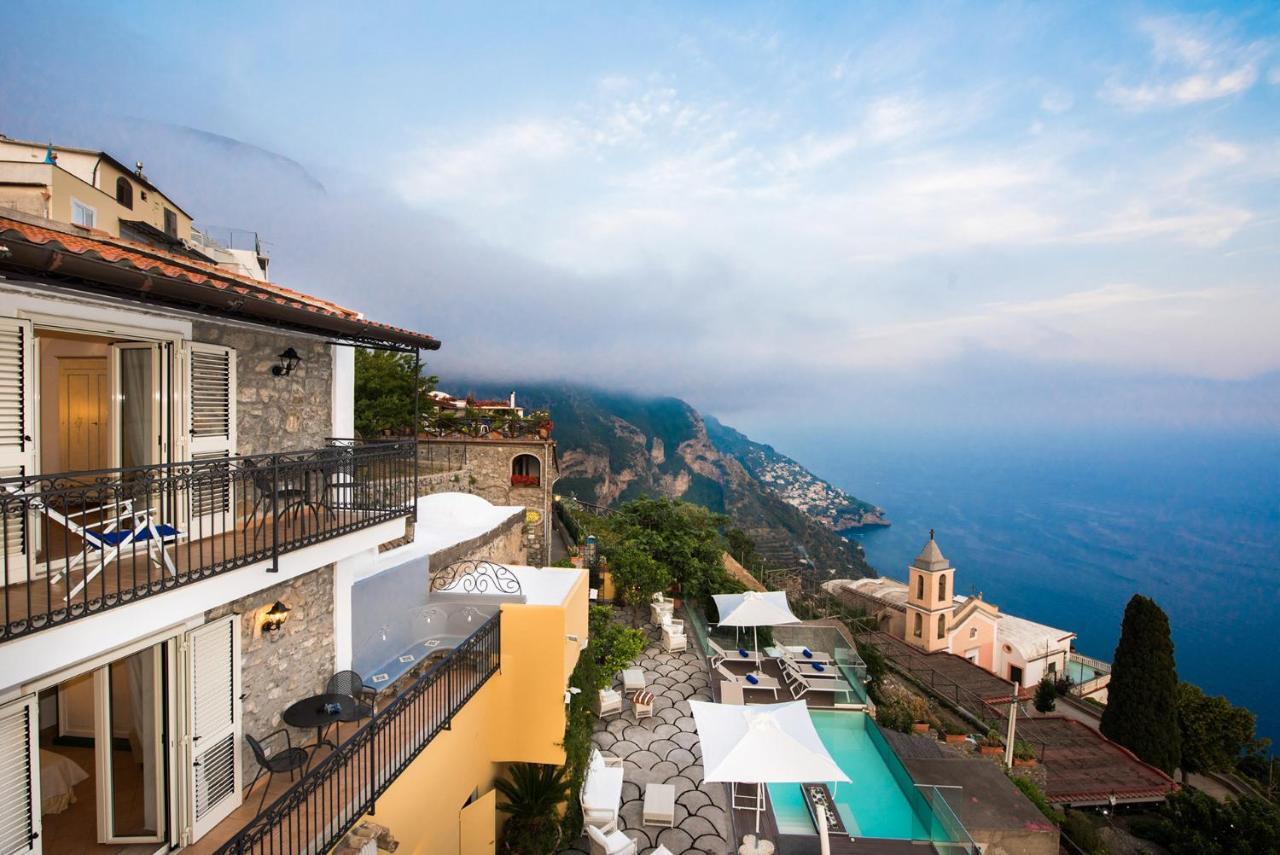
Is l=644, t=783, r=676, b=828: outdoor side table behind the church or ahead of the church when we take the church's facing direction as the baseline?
ahead

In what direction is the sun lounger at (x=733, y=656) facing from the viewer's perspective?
to the viewer's right

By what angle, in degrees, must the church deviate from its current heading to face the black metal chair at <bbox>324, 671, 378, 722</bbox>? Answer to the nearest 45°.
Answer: approximately 45° to its left

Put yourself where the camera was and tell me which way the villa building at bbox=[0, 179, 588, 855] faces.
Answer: facing the viewer and to the right of the viewer

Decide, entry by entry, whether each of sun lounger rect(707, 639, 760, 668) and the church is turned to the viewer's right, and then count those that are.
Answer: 1

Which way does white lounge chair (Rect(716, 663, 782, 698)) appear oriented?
to the viewer's right

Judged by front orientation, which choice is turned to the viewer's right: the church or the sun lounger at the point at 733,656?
the sun lounger

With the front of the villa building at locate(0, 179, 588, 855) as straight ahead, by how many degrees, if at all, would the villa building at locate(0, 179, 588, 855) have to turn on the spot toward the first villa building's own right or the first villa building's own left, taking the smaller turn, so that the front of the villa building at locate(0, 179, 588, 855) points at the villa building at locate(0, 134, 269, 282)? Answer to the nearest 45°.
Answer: approximately 135° to the first villa building's own left
